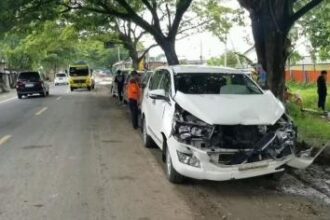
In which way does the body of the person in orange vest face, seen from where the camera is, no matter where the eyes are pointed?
away from the camera

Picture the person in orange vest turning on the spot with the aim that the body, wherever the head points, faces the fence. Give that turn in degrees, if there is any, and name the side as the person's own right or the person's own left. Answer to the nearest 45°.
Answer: approximately 45° to the person's own right

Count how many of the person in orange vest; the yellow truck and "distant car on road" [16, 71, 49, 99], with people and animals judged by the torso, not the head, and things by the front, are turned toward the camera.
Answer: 1

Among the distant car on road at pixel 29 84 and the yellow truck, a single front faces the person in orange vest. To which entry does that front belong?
the yellow truck

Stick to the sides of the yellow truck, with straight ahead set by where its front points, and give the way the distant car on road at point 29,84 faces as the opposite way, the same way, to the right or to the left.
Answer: the opposite way

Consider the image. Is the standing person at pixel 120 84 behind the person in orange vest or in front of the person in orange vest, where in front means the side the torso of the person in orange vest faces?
in front

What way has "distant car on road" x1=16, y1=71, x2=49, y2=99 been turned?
away from the camera

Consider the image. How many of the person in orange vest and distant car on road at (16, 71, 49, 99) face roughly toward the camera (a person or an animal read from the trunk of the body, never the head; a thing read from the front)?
0

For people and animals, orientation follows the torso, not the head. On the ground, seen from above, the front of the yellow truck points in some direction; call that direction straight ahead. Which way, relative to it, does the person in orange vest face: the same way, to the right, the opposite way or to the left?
the opposite way

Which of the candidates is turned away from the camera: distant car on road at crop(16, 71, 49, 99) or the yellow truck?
the distant car on road
